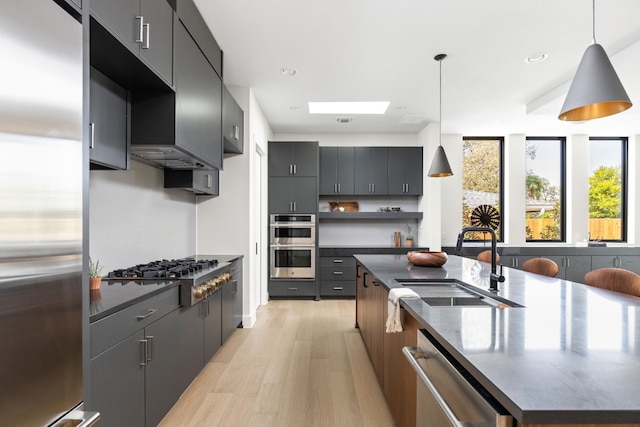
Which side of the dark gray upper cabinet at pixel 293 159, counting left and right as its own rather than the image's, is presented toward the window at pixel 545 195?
left

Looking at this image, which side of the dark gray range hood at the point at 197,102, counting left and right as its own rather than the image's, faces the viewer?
right

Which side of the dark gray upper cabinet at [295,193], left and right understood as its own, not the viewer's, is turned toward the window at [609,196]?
left

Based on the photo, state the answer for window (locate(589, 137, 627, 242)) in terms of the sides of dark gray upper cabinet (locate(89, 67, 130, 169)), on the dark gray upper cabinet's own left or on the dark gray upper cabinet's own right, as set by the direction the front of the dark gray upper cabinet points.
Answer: on the dark gray upper cabinet's own left
